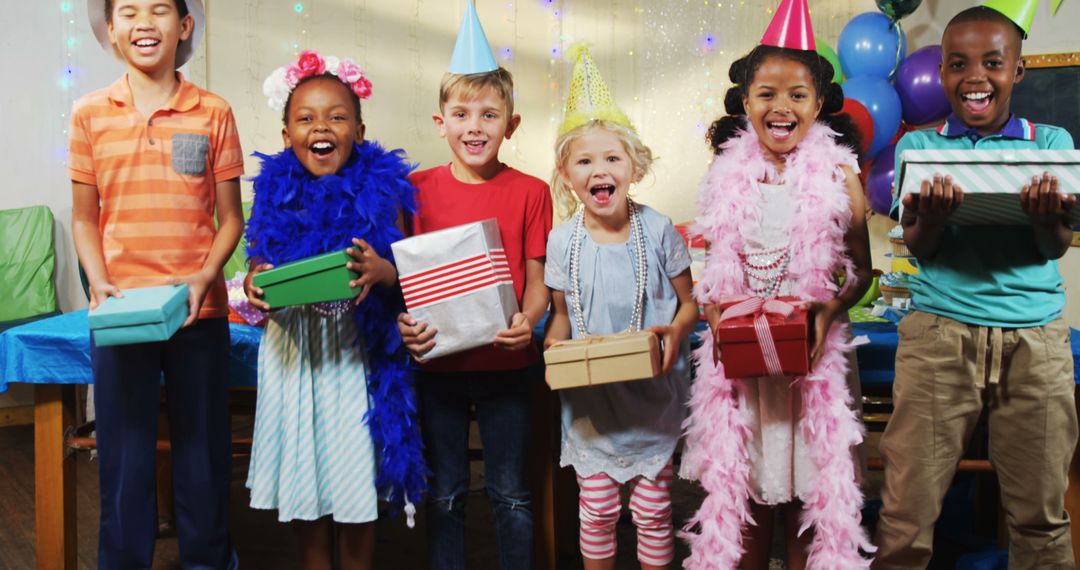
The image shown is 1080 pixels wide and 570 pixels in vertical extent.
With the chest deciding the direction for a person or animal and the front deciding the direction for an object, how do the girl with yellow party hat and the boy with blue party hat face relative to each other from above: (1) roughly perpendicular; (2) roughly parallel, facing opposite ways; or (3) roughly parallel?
roughly parallel

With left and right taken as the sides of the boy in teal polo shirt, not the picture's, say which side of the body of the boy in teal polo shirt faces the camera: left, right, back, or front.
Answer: front

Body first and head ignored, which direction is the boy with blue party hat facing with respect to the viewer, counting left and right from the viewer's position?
facing the viewer

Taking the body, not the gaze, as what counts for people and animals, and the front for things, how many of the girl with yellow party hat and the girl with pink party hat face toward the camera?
2

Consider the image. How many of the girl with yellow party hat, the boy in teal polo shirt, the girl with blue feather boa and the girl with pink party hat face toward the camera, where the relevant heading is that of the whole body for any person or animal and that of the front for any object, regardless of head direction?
4
